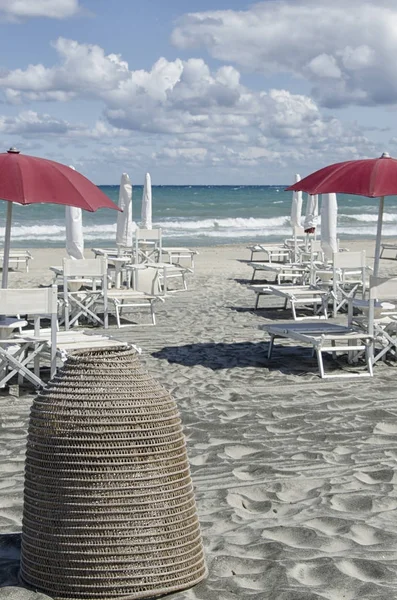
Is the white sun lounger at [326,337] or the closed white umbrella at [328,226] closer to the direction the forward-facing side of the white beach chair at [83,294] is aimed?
the closed white umbrella

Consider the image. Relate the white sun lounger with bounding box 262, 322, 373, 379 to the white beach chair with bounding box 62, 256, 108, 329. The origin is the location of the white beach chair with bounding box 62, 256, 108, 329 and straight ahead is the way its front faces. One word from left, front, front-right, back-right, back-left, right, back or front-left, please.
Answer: back-right

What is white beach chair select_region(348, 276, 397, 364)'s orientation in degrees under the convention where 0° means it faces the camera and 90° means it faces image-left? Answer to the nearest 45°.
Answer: approximately 135°

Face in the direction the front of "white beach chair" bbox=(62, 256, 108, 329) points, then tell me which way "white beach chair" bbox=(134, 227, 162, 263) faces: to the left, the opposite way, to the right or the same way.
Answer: the same way

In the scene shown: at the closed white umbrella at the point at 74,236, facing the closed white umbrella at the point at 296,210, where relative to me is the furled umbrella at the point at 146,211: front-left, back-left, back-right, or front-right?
front-left

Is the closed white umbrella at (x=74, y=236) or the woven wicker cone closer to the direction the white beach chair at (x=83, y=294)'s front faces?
the closed white umbrella

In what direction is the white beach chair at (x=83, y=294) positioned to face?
away from the camera

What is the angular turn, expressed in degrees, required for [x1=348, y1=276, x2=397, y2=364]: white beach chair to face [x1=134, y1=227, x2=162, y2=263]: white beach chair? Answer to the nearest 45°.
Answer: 0° — it already faces it

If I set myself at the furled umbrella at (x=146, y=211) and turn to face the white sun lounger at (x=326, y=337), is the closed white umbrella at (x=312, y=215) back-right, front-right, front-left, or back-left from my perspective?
front-left

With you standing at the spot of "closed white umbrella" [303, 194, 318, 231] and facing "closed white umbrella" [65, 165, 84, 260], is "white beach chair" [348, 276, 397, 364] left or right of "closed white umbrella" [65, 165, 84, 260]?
left

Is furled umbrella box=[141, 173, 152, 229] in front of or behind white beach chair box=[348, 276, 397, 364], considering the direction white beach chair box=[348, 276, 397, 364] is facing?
in front

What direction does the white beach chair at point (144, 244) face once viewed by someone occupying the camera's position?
facing away from the viewer

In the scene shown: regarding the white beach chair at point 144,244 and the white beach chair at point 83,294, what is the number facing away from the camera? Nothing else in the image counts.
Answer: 2

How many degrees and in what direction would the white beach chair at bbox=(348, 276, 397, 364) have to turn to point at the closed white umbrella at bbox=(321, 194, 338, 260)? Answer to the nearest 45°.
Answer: approximately 45° to its right
